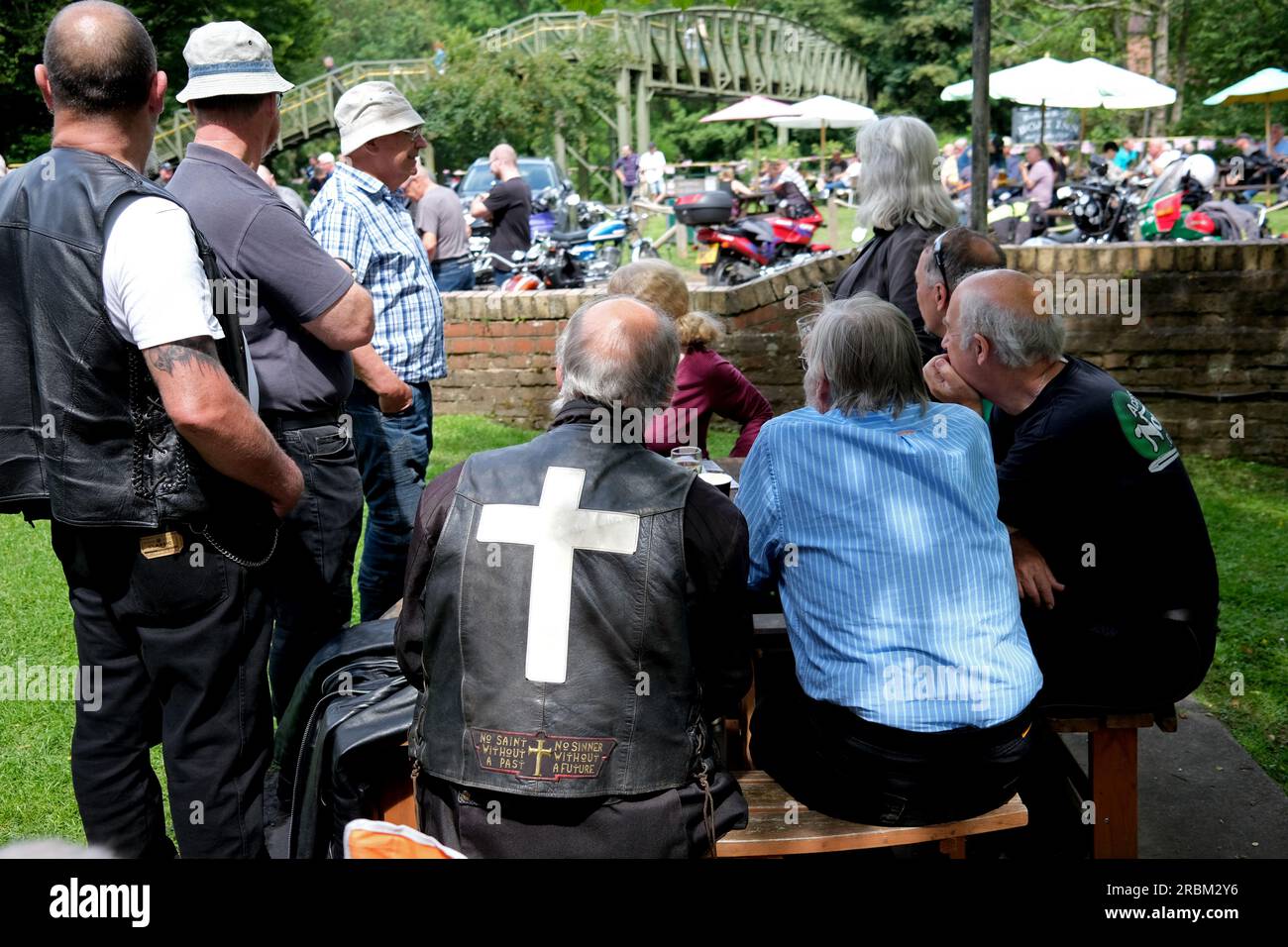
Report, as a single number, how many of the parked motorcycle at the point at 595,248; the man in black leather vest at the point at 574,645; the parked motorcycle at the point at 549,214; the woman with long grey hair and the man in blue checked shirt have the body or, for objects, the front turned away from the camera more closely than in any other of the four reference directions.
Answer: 2

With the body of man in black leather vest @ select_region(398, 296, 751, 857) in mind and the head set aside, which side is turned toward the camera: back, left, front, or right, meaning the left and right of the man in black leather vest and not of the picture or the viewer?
back

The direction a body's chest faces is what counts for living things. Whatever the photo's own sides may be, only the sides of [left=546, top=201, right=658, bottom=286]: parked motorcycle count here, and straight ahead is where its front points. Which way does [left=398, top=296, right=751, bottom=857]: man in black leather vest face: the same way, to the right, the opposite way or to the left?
to the left

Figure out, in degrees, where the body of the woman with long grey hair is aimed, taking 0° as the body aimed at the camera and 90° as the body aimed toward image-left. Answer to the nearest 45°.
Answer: approximately 180°

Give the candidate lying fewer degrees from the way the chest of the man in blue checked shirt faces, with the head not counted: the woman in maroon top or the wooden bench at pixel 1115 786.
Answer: the woman in maroon top

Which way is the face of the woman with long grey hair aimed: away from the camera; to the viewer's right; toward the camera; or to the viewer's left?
away from the camera

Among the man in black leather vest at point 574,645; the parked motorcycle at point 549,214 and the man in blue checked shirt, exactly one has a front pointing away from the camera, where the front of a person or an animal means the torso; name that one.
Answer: the man in black leather vest

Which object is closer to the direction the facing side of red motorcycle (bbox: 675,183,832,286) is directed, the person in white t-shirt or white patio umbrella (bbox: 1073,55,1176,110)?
the white patio umbrella

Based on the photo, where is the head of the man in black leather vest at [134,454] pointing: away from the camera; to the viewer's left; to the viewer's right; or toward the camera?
away from the camera

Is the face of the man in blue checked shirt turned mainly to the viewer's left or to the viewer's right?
to the viewer's right

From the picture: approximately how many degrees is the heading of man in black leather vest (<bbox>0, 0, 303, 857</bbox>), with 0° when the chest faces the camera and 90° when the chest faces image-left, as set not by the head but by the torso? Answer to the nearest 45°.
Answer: approximately 225°

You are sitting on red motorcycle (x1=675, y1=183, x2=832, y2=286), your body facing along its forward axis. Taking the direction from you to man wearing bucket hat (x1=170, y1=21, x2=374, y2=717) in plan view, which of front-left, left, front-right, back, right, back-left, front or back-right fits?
back-right

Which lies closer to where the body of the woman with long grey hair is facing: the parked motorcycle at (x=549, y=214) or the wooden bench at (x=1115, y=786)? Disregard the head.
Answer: the parked motorcycle
